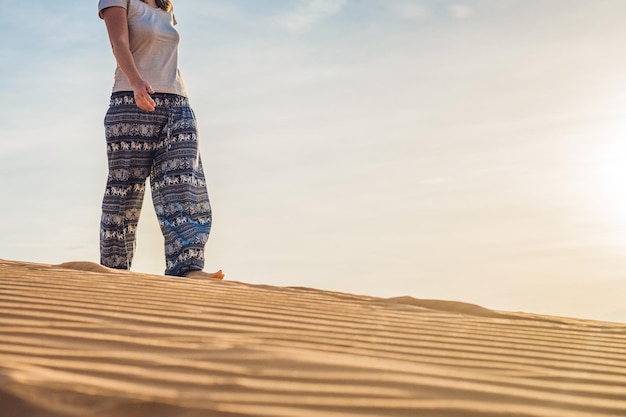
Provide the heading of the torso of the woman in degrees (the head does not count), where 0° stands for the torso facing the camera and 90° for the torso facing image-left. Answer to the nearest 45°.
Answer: approximately 315°
